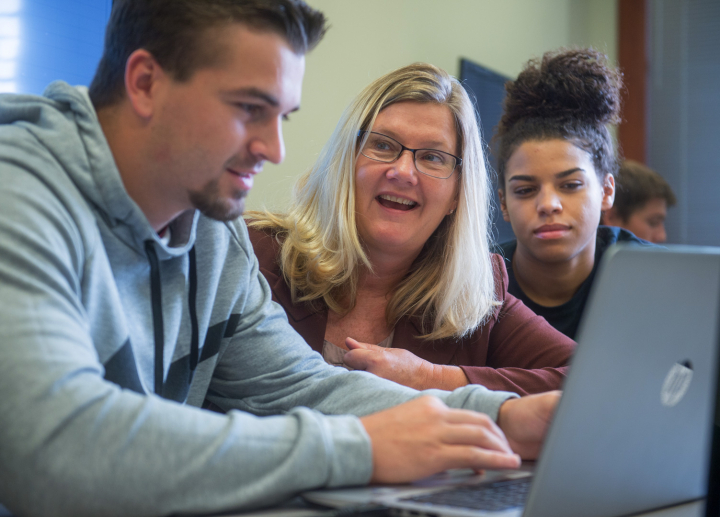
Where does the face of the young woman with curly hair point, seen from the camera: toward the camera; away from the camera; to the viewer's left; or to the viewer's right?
toward the camera

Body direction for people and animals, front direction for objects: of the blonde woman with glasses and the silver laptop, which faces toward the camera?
the blonde woman with glasses

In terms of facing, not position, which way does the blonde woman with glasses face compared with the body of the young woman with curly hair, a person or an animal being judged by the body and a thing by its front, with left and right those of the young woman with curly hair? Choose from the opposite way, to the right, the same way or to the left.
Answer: the same way

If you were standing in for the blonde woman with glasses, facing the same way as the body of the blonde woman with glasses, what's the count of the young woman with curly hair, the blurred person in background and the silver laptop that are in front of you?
1

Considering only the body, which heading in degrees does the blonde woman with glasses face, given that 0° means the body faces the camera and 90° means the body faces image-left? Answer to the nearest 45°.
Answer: approximately 0°

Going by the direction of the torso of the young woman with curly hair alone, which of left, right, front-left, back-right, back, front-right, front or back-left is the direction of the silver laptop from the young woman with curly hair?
front

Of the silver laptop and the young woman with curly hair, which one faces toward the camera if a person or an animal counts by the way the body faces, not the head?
the young woman with curly hair

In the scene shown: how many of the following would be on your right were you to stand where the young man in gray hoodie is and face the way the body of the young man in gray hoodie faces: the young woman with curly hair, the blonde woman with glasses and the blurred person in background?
0

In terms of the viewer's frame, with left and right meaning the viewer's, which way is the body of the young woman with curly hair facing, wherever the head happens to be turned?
facing the viewer

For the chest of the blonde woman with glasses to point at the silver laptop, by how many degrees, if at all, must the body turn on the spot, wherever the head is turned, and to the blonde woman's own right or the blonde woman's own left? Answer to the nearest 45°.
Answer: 0° — they already face it

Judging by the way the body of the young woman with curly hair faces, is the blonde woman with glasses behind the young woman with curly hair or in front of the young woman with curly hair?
in front

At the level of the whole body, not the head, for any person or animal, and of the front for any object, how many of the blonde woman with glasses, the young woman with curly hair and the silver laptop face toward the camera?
2

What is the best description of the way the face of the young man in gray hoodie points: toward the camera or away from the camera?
toward the camera

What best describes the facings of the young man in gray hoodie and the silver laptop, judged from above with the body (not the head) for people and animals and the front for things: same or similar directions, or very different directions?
very different directions

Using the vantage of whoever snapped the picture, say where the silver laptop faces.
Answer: facing away from the viewer and to the left of the viewer

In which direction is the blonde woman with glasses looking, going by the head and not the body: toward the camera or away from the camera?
toward the camera

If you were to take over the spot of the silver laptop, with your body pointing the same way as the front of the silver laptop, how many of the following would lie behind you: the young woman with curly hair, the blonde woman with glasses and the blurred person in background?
0
